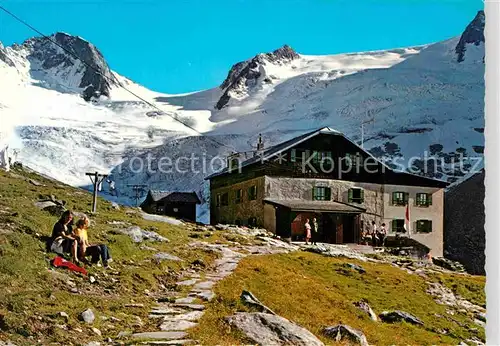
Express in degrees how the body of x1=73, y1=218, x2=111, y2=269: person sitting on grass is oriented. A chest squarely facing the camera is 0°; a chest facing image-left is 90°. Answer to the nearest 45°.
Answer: approximately 315°

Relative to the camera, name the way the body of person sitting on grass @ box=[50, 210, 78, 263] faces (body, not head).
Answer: to the viewer's right

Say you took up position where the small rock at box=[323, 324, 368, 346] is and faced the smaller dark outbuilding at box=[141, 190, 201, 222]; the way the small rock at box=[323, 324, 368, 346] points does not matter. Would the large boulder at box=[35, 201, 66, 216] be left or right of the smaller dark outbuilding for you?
left

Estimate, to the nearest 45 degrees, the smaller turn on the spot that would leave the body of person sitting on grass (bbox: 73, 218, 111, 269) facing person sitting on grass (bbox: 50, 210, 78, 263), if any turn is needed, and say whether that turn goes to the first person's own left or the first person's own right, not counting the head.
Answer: approximately 180°

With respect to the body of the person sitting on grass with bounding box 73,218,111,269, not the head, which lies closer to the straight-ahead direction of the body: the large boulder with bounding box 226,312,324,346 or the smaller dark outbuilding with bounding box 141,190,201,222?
the large boulder

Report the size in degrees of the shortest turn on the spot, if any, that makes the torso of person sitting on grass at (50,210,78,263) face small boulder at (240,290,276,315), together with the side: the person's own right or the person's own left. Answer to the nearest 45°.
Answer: approximately 45° to the person's own right

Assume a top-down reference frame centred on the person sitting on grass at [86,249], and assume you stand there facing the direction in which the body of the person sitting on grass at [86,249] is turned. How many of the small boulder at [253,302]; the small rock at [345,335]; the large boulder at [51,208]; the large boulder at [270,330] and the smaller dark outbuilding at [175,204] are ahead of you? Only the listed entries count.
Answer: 3

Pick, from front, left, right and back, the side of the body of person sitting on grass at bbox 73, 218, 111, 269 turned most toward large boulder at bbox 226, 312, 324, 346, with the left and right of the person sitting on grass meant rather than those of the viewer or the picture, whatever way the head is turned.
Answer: front

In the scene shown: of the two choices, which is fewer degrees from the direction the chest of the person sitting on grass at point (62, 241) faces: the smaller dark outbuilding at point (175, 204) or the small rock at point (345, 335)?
the small rock

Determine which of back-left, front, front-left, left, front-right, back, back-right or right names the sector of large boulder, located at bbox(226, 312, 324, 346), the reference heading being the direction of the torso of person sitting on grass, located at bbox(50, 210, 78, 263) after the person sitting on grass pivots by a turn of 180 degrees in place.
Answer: back-left

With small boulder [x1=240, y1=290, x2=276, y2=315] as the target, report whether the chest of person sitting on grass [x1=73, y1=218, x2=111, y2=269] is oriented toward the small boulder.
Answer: yes

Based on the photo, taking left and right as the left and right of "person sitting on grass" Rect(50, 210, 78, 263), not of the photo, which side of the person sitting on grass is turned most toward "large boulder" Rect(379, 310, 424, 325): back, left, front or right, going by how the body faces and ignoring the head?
front

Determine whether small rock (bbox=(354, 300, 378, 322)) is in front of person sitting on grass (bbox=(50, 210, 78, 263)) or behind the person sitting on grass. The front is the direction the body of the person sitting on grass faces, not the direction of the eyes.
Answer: in front

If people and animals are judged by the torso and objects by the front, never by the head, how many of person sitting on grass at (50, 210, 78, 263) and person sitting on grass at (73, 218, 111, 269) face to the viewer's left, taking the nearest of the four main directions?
0

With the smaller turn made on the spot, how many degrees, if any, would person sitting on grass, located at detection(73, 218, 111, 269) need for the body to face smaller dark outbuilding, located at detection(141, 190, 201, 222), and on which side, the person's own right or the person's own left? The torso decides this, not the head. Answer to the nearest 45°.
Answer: approximately 135° to the person's own left

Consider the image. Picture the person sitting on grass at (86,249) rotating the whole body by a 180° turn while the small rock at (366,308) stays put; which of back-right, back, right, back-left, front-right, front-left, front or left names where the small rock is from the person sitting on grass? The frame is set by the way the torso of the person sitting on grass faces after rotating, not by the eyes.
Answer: back-right
